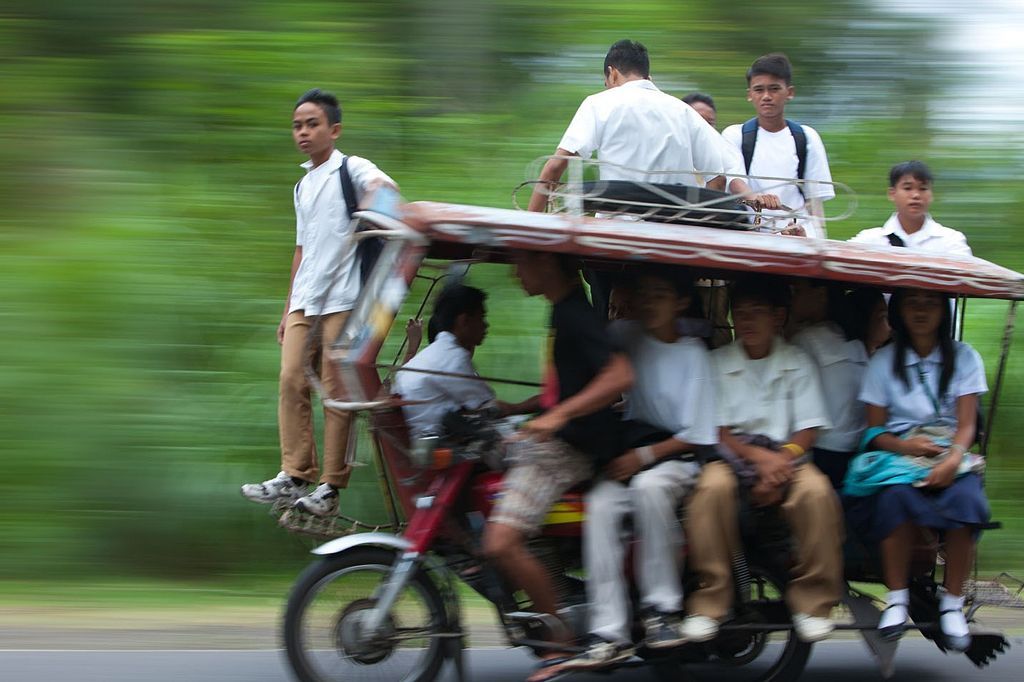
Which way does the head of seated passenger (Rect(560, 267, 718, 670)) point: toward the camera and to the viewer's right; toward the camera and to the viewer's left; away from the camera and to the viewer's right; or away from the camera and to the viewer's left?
toward the camera and to the viewer's left

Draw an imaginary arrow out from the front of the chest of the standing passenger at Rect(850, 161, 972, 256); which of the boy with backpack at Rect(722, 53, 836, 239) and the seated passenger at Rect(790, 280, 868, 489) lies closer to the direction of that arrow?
the seated passenger

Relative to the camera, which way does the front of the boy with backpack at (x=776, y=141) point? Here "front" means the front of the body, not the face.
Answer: toward the camera

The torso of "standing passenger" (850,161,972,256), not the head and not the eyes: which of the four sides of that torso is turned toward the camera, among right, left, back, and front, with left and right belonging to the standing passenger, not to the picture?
front

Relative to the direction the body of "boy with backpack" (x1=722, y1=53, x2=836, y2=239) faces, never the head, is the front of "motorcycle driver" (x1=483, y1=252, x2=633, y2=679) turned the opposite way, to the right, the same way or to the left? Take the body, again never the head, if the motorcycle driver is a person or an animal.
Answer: to the right

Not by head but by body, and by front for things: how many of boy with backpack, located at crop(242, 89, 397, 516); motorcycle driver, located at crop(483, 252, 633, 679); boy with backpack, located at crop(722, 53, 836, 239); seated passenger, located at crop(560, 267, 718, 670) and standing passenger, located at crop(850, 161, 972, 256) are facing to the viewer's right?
0

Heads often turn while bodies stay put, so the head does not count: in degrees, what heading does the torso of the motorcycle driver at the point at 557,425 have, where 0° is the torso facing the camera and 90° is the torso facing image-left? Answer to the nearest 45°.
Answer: approximately 90°

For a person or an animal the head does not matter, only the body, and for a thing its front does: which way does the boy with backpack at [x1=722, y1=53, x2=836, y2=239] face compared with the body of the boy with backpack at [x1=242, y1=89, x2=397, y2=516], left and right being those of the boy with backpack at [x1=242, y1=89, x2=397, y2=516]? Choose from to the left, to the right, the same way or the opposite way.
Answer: the same way

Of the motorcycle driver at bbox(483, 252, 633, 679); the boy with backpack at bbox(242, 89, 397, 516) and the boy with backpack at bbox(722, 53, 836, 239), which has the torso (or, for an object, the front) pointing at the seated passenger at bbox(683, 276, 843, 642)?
the boy with backpack at bbox(722, 53, 836, 239)

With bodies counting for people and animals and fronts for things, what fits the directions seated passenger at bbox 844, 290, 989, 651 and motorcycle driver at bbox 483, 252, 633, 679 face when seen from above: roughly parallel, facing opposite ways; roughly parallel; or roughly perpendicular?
roughly perpendicular

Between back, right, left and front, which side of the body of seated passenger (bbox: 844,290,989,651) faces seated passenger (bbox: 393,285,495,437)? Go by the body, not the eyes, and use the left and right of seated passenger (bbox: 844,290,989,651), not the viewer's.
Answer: right

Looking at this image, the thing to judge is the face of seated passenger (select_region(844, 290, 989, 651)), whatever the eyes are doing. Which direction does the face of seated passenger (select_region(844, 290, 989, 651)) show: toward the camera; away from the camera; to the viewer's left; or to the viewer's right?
toward the camera
